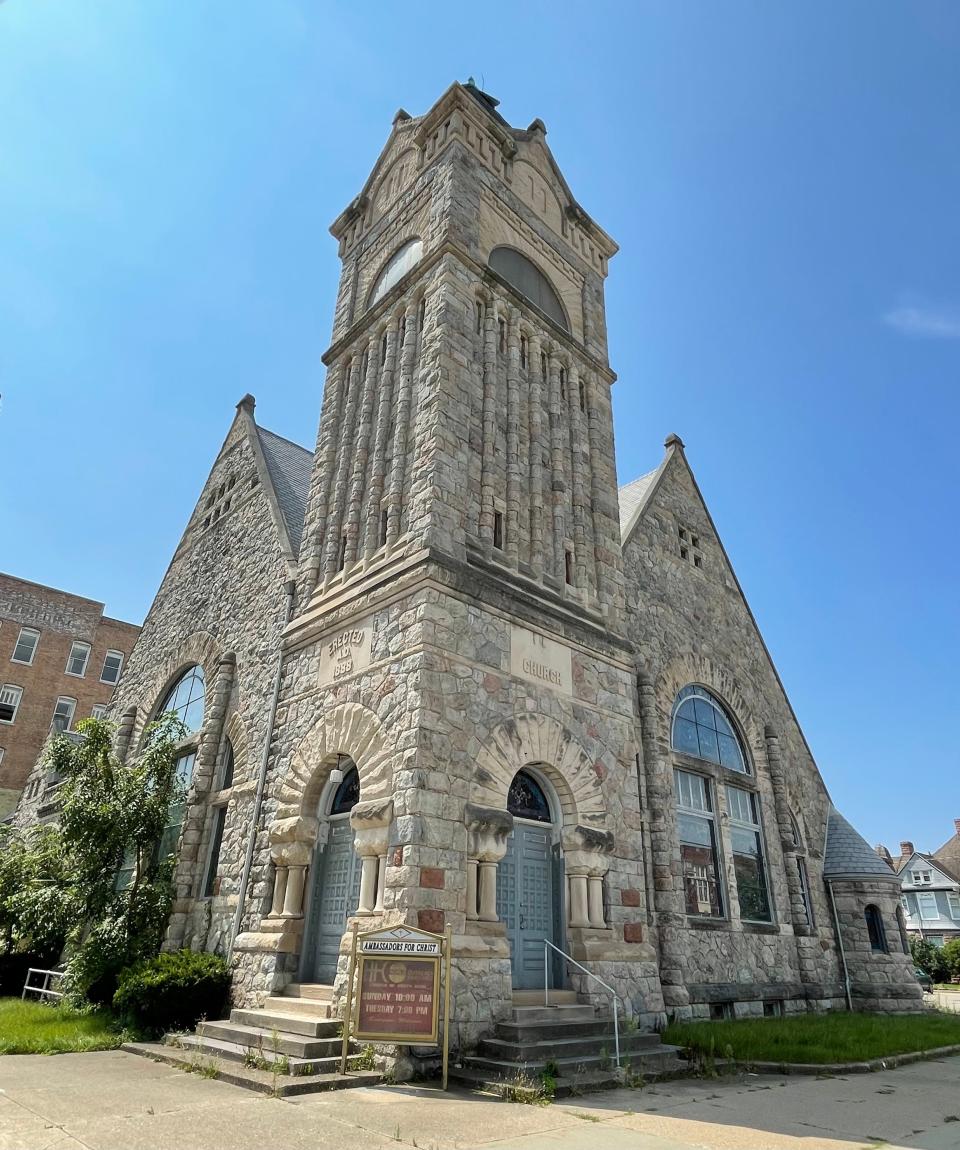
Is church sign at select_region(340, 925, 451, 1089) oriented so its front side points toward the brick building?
no

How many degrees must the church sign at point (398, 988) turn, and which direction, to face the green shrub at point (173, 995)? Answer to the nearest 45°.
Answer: approximately 135° to its right

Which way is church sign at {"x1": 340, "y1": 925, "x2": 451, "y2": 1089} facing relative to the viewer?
toward the camera

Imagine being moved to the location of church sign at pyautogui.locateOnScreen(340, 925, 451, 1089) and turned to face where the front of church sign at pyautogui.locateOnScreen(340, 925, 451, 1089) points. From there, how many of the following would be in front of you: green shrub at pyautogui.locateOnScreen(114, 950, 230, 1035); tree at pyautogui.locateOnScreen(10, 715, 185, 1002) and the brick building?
0
